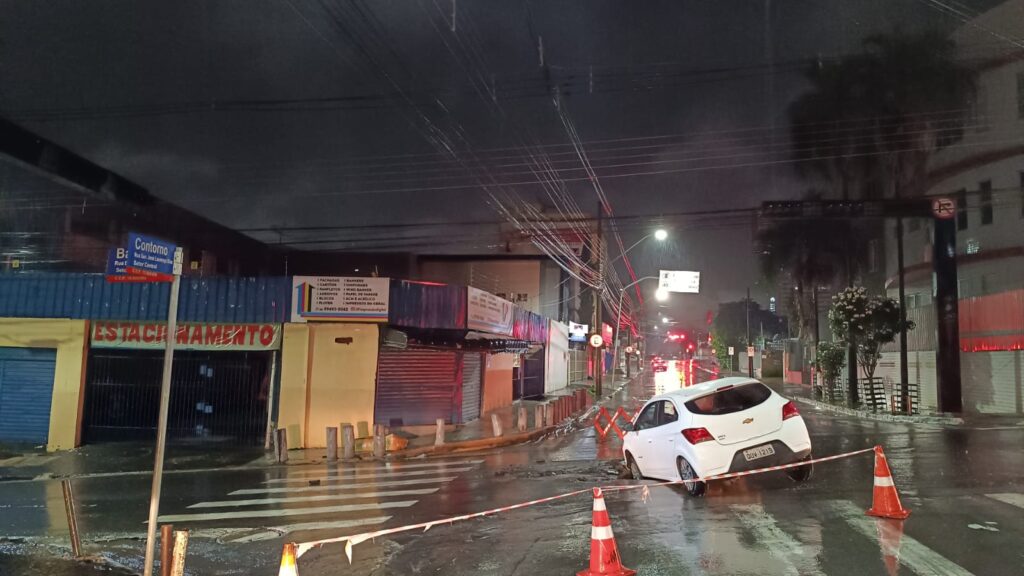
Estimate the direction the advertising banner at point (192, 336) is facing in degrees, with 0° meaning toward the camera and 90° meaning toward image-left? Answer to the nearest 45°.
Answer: approximately 0°

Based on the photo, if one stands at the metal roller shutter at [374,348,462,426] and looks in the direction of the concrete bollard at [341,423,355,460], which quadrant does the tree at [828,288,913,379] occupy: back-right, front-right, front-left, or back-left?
back-left

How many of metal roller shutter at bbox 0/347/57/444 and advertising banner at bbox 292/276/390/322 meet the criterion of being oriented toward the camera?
2

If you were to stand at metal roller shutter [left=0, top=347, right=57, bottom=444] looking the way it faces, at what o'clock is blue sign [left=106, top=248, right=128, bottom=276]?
The blue sign is roughly at 12 o'clock from the metal roller shutter.

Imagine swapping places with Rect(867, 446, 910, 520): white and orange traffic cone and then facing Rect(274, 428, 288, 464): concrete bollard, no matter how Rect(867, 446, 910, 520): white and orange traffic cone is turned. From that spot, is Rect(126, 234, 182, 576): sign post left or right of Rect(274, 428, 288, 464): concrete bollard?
left

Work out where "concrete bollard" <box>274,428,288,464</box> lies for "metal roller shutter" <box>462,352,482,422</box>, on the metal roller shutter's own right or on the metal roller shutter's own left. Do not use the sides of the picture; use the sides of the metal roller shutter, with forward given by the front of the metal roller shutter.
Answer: on the metal roller shutter's own right

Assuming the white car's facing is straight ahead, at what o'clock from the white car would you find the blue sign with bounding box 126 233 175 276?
The blue sign is roughly at 9 o'clock from the white car.

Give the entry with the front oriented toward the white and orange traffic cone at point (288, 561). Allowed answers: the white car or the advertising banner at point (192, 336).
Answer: the advertising banner

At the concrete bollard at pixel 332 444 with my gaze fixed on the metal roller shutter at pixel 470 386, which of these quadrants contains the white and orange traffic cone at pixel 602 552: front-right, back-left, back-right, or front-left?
back-right

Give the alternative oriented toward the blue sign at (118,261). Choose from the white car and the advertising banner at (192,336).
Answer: the advertising banner

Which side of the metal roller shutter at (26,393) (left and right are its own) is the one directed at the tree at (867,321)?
left

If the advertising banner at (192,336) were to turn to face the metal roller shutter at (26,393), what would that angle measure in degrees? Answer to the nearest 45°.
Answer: approximately 135° to its right

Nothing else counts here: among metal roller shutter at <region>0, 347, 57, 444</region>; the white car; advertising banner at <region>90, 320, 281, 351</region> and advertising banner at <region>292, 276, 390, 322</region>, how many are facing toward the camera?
3
